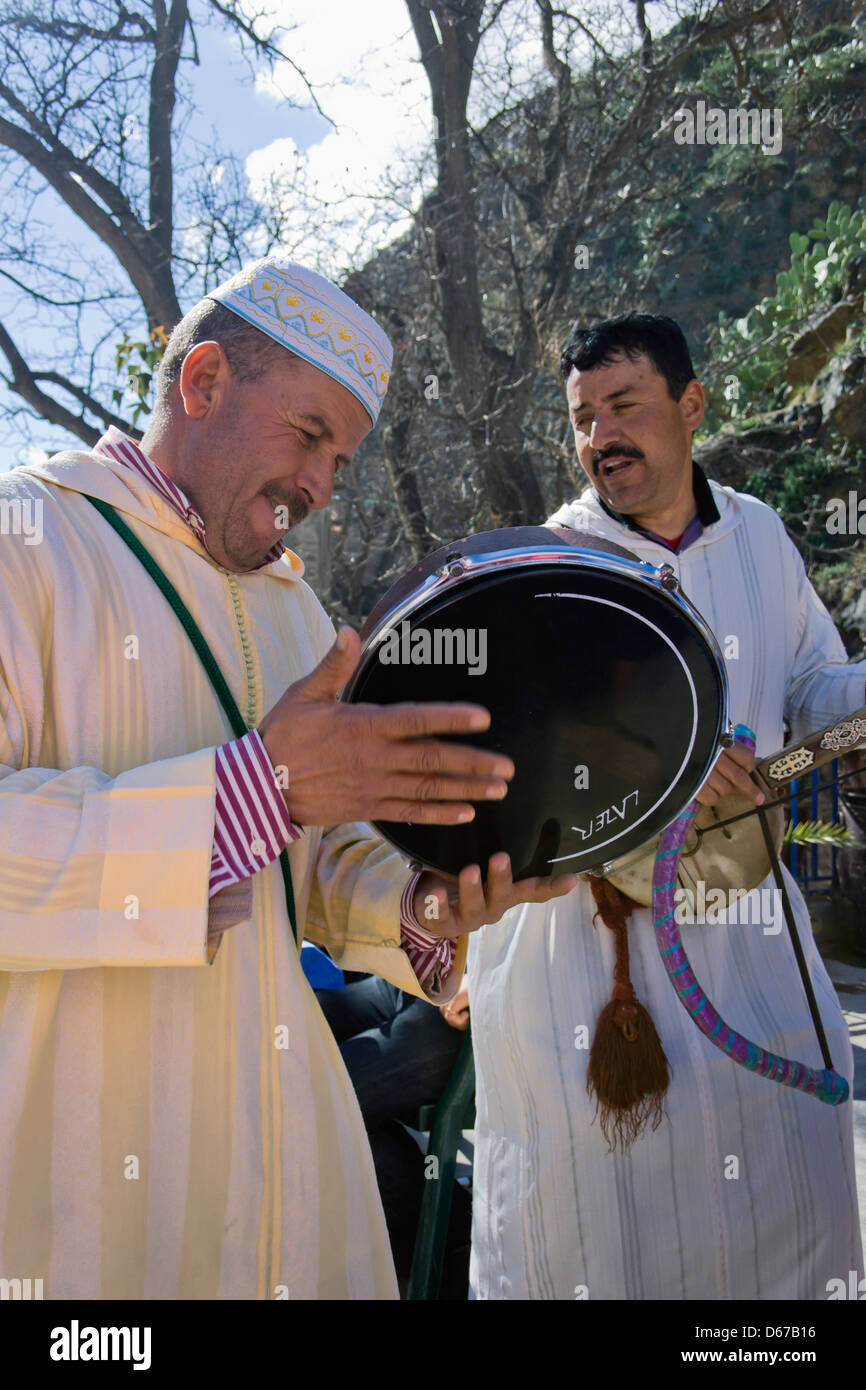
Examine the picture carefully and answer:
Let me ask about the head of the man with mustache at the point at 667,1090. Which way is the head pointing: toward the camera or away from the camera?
toward the camera

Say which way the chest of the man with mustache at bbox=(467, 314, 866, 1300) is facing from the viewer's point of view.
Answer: toward the camera

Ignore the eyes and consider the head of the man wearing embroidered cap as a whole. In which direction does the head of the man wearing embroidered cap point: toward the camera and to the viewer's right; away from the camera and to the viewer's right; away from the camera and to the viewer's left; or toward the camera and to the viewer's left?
toward the camera and to the viewer's right

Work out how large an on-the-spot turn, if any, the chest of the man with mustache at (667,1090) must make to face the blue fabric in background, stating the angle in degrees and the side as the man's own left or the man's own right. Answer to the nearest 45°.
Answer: approximately 135° to the man's own right

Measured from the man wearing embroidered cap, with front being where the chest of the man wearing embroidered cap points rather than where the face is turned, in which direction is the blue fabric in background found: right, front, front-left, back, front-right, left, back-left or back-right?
back-left

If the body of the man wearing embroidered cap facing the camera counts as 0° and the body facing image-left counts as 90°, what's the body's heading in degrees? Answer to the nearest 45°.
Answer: approximately 315°

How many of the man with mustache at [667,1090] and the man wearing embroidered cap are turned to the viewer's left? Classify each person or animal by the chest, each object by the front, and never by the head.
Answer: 0

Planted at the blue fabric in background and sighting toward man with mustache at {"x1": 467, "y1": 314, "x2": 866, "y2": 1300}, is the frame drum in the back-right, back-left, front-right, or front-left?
front-right

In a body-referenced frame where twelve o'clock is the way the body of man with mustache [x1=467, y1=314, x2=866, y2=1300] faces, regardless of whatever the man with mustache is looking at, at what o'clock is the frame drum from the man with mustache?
The frame drum is roughly at 12 o'clock from the man with mustache.

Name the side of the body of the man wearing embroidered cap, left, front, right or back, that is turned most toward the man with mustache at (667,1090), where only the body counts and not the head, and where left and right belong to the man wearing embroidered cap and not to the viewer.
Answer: left
